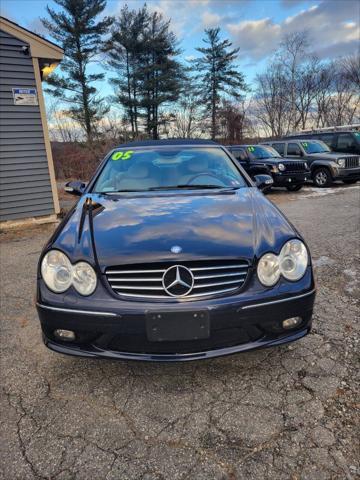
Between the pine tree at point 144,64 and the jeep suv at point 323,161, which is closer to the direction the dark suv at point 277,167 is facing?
the jeep suv

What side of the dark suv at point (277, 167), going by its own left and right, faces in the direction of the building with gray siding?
right

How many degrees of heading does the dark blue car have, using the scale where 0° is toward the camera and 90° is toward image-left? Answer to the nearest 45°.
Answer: approximately 0°

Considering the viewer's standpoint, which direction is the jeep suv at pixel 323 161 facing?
facing the viewer and to the right of the viewer

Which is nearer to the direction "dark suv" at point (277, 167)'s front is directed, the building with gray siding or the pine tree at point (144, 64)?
the building with gray siding

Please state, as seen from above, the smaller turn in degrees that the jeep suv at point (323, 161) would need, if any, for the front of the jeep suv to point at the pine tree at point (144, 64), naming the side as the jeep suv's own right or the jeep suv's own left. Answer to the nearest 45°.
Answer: approximately 180°

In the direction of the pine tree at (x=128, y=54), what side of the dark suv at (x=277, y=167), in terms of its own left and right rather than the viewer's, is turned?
back

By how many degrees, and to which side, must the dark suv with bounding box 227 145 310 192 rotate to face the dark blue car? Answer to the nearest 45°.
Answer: approximately 45° to its right

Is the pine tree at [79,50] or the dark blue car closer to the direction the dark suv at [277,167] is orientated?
the dark blue car

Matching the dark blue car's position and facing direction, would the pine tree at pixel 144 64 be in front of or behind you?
behind

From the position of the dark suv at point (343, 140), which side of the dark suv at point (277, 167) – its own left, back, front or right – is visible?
left

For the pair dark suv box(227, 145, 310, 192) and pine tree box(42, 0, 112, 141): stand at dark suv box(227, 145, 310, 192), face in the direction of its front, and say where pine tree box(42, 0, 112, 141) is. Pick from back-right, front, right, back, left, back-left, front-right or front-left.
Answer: back
